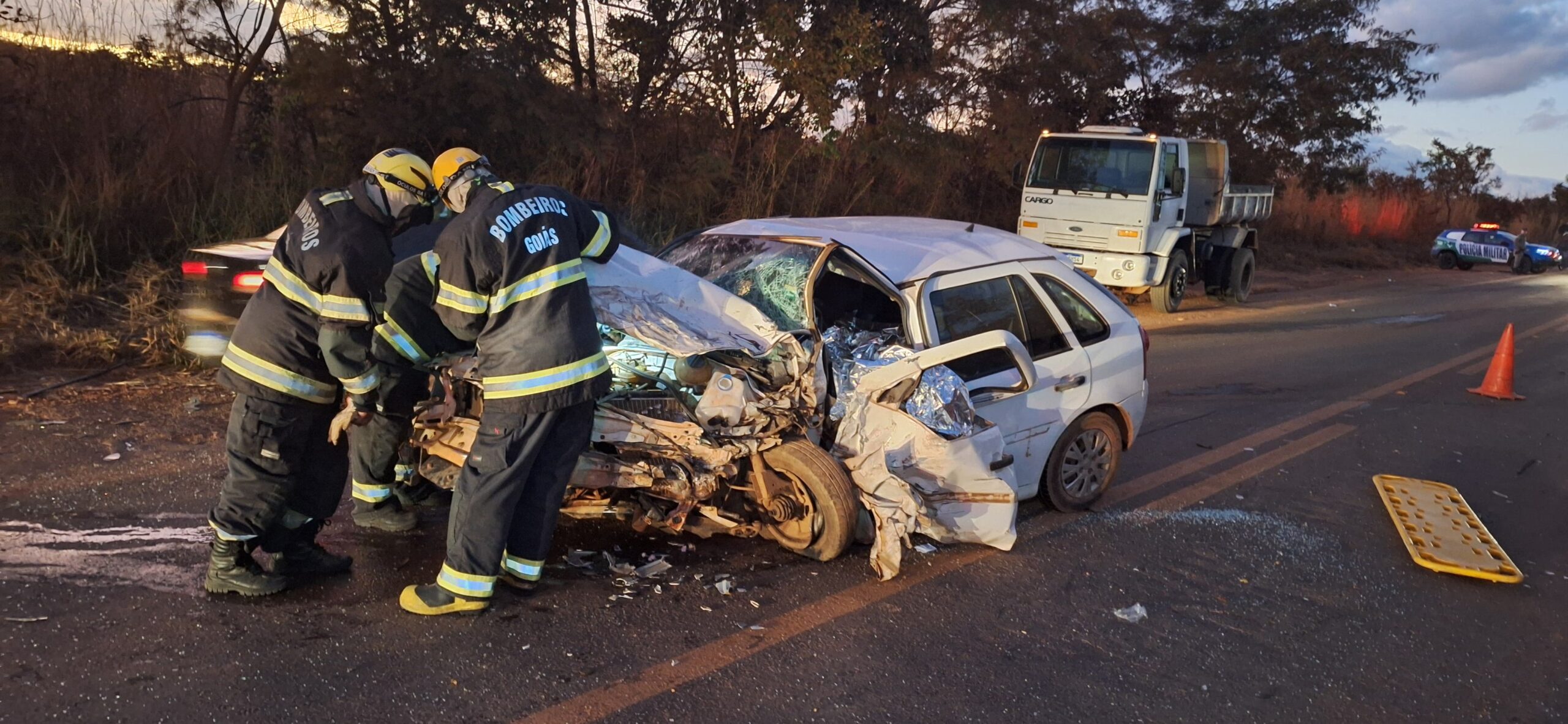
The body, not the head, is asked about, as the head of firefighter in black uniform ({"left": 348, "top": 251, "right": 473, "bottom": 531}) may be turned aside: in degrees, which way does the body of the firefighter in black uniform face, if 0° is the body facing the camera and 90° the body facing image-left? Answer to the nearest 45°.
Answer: approximately 270°

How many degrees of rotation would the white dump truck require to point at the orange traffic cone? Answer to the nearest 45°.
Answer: approximately 90° to its left

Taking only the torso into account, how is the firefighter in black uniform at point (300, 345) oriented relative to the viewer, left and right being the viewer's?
facing away from the viewer and to the right of the viewer

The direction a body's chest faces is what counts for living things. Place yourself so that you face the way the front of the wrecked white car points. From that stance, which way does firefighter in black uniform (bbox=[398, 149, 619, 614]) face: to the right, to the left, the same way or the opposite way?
to the right

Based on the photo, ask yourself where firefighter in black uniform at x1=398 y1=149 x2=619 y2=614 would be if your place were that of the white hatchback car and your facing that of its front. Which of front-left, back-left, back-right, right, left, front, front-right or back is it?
front

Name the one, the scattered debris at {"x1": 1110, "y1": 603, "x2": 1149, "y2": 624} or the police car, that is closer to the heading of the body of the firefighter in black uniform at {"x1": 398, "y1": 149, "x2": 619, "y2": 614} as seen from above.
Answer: the police car

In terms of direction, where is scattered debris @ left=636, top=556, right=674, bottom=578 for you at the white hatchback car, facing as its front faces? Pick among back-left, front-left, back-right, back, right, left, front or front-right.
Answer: front

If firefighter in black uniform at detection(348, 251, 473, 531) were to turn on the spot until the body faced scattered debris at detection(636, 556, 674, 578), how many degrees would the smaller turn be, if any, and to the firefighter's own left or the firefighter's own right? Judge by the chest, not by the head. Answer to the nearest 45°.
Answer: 0° — they already face it

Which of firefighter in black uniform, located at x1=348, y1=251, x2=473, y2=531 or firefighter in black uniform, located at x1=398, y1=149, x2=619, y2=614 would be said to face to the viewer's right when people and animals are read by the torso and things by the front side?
firefighter in black uniform, located at x1=348, y1=251, x2=473, y2=531

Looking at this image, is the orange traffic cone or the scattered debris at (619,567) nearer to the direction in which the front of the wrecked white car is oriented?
the scattered debris

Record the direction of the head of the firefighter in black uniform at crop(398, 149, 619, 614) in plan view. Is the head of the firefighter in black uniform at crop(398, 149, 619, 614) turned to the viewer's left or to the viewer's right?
to the viewer's left

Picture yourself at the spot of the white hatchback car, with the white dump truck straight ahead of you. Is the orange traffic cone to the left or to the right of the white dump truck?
right

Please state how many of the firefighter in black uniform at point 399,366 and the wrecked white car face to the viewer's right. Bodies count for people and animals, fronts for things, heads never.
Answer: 1

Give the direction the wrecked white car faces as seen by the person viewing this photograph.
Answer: facing the viewer and to the left of the viewer

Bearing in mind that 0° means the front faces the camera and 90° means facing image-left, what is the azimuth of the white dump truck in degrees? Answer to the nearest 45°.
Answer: approximately 45°

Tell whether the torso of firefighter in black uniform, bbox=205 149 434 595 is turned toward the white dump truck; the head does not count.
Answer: yes
